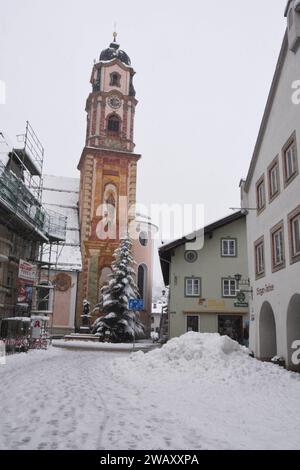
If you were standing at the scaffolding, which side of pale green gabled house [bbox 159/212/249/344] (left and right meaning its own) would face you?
right

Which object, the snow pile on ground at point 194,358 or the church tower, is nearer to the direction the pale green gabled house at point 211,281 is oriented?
the snow pile on ground

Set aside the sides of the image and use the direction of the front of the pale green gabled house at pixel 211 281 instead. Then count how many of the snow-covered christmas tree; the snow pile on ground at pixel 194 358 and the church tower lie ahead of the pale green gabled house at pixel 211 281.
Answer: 1

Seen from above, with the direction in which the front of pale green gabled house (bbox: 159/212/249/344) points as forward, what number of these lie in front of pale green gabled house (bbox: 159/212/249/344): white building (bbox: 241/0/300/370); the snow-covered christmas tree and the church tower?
1

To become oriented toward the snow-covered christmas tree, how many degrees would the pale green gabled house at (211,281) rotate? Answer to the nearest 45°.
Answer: approximately 135° to its right

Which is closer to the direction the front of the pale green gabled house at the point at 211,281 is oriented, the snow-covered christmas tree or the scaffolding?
the scaffolding

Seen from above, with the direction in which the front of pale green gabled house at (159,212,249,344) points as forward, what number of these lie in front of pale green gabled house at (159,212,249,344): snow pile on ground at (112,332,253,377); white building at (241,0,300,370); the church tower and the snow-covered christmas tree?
2

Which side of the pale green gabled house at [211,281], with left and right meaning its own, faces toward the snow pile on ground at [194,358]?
front

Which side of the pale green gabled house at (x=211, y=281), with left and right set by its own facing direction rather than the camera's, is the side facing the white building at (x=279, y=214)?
front

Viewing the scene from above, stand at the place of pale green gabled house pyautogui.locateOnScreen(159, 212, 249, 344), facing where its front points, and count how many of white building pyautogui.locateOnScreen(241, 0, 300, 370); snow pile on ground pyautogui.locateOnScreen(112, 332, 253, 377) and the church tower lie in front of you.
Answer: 2

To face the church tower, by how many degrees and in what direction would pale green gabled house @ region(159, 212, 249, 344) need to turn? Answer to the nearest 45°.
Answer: approximately 135° to its right

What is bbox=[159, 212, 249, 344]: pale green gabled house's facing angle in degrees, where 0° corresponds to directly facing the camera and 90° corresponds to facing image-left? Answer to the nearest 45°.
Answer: approximately 0°

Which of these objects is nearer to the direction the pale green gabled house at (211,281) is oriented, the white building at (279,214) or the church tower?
the white building
